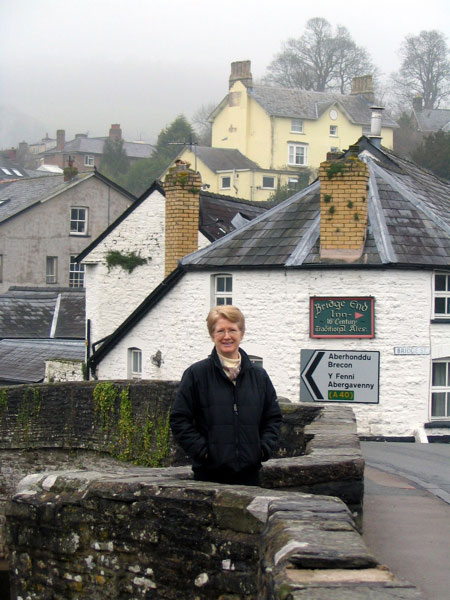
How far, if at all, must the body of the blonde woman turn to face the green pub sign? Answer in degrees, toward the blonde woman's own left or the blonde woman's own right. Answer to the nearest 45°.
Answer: approximately 180°

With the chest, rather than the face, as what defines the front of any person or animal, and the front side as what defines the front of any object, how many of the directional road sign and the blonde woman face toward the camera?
2

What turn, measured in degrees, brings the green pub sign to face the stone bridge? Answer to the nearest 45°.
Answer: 0° — it already faces it

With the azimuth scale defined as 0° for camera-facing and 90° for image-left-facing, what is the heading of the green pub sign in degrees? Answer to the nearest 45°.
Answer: approximately 0°

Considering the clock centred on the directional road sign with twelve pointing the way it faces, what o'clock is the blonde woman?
The blonde woman is roughly at 12 o'clock from the directional road sign.

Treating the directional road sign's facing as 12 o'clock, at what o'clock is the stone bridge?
The stone bridge is roughly at 12 o'clock from the directional road sign.
